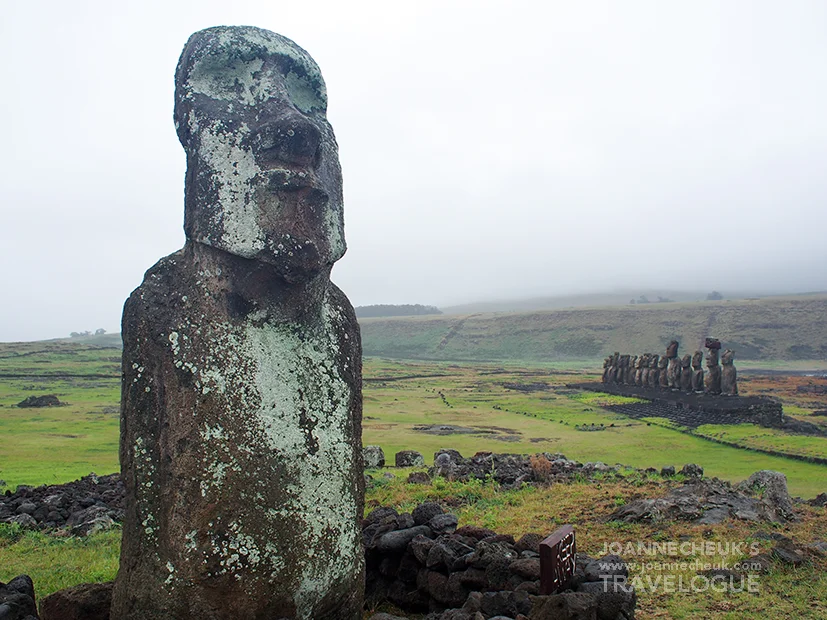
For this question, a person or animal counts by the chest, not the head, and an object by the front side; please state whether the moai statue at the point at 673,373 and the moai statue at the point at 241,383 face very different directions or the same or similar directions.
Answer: very different directions

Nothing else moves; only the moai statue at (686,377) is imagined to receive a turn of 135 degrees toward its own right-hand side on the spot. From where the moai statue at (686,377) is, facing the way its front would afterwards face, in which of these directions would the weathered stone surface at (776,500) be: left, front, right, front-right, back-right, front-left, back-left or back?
back-right

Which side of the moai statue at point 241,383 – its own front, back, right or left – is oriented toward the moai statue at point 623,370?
left

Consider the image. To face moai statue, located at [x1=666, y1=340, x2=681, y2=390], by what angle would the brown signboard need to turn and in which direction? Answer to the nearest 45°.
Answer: approximately 135° to its left

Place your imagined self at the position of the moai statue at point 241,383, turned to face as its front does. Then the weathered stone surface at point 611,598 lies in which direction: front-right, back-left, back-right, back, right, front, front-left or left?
front-left

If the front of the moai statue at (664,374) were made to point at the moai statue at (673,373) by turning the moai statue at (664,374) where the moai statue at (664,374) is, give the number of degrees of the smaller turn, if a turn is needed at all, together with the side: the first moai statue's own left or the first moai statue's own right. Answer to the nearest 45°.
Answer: approximately 90° to the first moai statue's own left

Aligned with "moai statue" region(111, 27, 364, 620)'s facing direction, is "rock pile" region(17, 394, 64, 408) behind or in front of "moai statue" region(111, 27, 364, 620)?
behind
